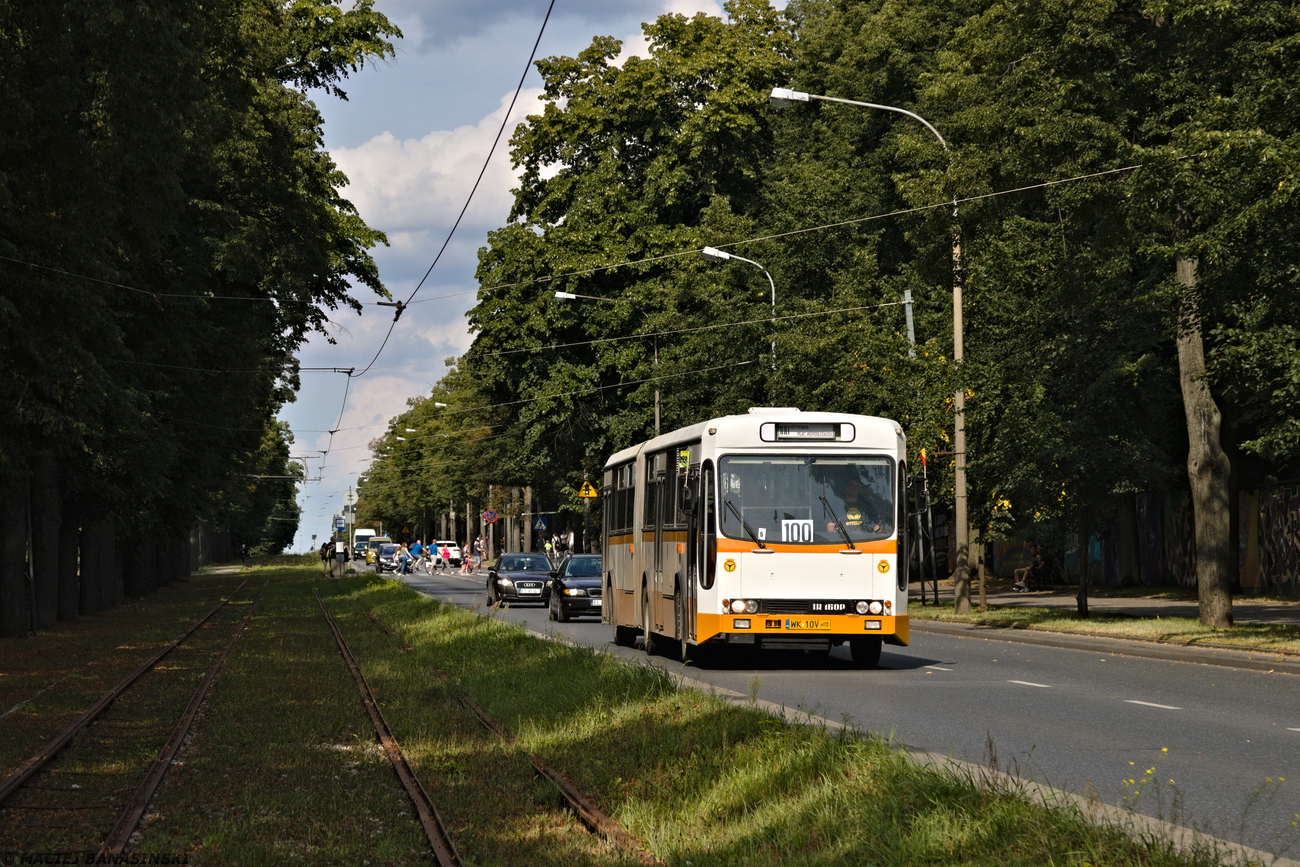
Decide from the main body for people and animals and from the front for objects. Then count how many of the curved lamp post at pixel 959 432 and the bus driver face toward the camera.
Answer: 1

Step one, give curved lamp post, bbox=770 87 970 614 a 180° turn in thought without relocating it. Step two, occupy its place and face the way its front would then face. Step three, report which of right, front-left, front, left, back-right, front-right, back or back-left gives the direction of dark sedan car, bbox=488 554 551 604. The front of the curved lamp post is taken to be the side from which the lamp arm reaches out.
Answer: back-left

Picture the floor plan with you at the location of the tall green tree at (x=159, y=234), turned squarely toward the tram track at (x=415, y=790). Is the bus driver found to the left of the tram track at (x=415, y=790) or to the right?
left

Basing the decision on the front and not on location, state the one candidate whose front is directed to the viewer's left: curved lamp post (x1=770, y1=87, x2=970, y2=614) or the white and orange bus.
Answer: the curved lamp post

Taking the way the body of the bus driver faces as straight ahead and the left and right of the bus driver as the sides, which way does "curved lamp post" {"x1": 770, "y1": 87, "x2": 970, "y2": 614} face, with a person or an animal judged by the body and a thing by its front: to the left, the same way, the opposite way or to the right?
to the right

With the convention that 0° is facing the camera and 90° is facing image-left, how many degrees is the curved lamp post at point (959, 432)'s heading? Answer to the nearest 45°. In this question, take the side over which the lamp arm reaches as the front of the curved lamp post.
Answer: approximately 90°

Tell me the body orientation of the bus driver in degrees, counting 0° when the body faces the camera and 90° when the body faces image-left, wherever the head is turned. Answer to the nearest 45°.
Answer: approximately 0°

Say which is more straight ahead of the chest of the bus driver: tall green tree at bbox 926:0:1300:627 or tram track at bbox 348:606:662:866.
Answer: the tram track

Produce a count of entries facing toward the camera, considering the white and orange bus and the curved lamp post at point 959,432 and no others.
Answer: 1

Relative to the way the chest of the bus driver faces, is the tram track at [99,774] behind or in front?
in front

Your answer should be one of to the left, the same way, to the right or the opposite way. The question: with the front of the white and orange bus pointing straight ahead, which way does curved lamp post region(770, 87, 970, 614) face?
to the right
